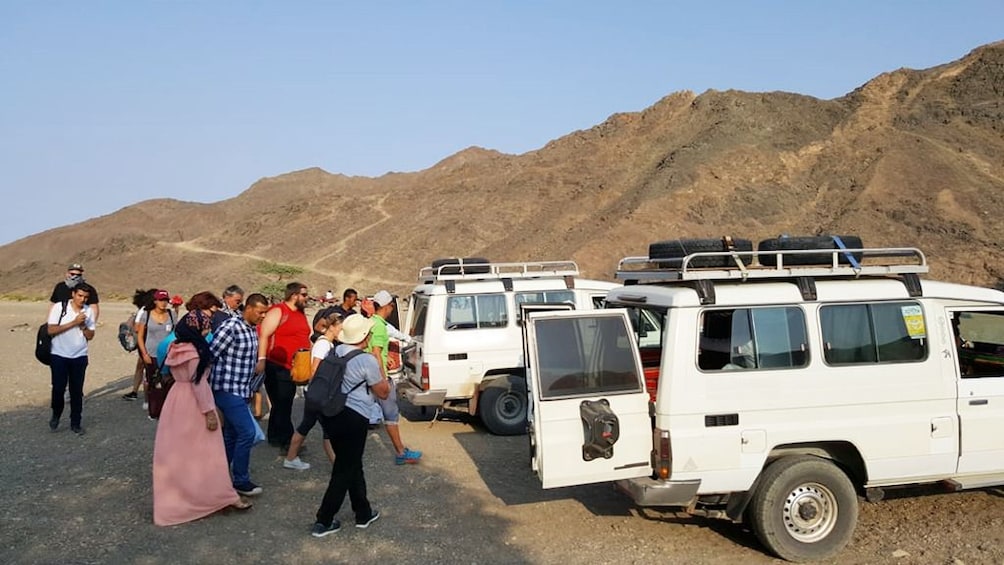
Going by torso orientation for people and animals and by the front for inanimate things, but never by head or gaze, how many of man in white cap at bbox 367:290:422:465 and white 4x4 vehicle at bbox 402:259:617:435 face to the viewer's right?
2

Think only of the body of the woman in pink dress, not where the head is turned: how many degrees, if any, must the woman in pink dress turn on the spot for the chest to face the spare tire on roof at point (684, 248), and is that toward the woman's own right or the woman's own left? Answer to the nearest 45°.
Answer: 0° — they already face it

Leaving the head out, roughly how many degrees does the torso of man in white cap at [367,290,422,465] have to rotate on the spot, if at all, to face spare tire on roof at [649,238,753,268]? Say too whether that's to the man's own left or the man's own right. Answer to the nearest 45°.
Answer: approximately 45° to the man's own right

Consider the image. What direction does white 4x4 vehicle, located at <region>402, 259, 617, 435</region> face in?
to the viewer's right

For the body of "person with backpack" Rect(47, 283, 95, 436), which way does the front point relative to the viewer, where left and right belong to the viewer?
facing the viewer and to the right of the viewer

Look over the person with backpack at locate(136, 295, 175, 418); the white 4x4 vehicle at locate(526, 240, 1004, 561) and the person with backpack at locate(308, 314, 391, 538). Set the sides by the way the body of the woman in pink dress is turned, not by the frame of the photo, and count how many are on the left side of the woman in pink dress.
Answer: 1

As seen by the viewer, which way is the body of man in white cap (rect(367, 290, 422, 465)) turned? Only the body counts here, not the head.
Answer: to the viewer's right
